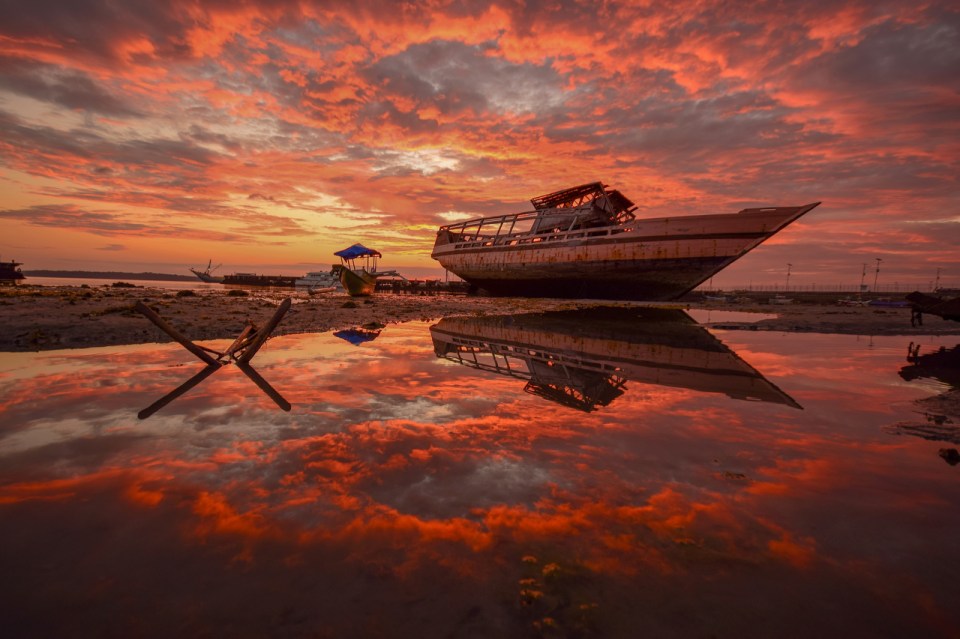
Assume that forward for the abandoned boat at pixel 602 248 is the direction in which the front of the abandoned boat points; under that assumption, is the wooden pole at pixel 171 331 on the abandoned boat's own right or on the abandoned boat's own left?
on the abandoned boat's own right

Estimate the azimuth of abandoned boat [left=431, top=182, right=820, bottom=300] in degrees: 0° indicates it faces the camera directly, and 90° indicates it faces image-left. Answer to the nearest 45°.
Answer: approximately 270°
